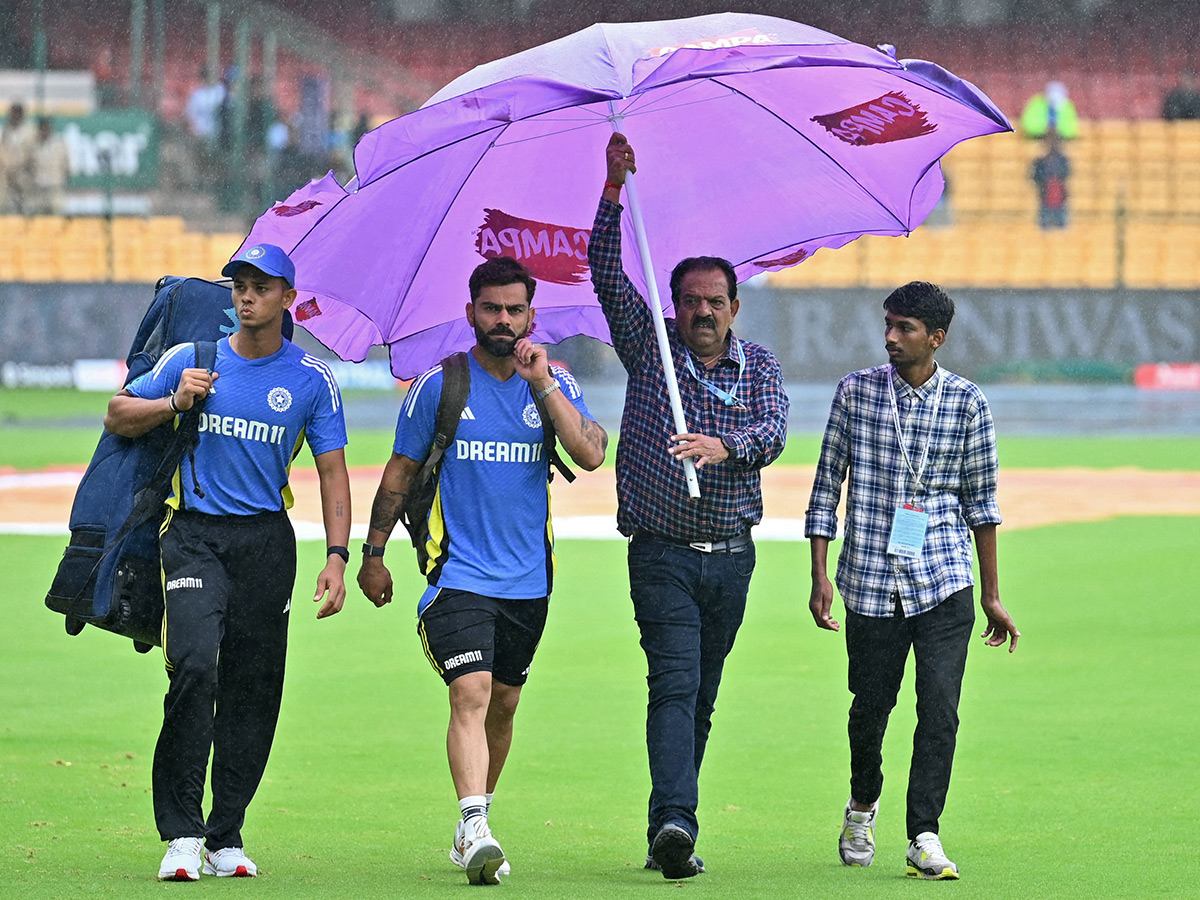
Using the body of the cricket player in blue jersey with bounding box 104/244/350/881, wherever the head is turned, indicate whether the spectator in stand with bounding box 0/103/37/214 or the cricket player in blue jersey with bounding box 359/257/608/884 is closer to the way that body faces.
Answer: the cricket player in blue jersey

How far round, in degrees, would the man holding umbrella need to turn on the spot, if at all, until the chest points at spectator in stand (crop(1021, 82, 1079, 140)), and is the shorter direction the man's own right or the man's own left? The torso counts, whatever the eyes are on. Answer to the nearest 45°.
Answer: approximately 180°

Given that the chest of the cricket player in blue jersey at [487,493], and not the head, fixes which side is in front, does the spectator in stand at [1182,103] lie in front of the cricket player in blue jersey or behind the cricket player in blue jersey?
behind

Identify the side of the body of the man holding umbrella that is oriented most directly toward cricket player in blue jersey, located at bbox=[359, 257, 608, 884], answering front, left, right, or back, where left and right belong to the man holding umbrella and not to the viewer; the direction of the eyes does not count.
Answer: right

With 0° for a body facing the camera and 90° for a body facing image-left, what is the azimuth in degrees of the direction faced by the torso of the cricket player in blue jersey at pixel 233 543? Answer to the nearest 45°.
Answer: approximately 0°

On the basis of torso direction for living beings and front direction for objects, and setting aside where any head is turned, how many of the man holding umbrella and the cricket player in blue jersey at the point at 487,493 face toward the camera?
2

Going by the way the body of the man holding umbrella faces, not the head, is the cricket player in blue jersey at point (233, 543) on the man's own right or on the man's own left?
on the man's own right
